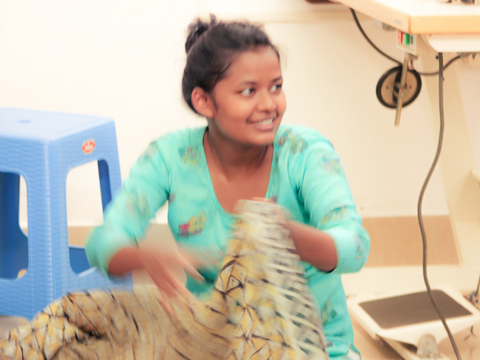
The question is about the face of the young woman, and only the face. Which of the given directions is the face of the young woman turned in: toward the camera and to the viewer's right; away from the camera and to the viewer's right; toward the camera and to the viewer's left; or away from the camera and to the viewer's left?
toward the camera and to the viewer's right

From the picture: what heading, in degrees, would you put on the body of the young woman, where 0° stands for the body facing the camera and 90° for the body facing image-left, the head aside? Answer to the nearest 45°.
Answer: approximately 0°

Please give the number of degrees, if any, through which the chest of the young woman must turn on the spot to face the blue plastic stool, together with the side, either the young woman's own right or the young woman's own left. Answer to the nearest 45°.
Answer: approximately 135° to the young woman's own right
